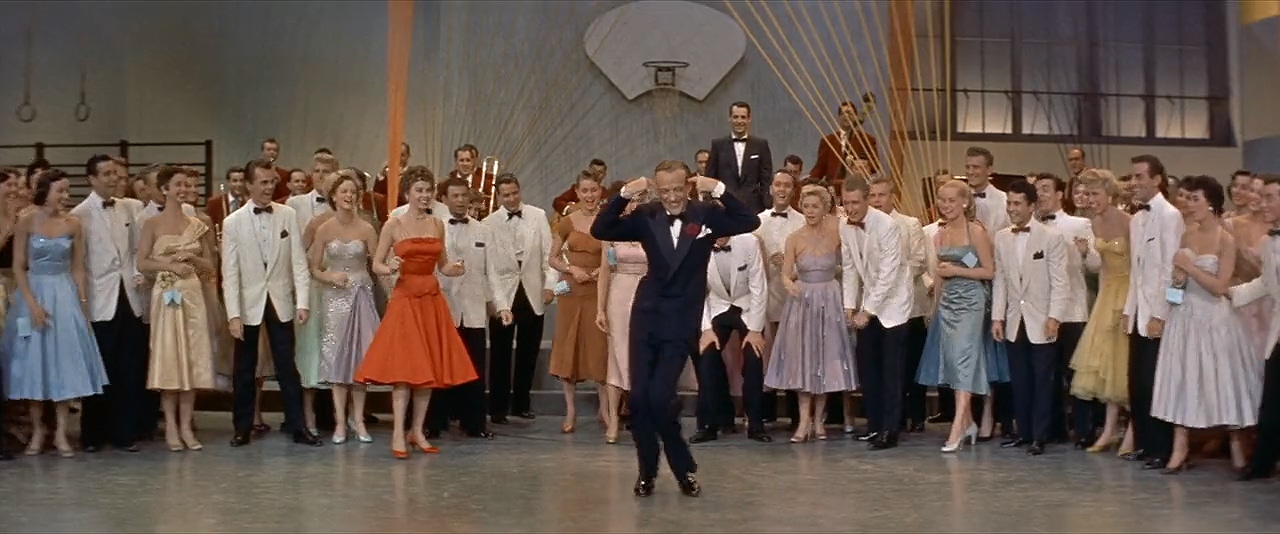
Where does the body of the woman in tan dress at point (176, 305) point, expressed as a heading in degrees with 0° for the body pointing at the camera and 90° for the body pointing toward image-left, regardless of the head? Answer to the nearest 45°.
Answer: approximately 0°

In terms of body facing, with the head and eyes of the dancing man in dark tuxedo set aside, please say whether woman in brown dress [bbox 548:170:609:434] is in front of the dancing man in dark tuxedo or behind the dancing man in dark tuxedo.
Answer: behind

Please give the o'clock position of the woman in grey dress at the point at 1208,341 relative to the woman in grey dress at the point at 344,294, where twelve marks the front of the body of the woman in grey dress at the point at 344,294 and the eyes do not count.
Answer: the woman in grey dress at the point at 1208,341 is roughly at 10 o'clock from the woman in grey dress at the point at 344,294.

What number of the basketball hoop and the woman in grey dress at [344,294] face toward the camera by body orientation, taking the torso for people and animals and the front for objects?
2

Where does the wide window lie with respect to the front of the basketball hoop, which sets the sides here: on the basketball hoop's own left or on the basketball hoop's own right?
on the basketball hoop's own left

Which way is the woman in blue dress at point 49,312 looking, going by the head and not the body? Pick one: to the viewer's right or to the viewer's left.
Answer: to the viewer's right

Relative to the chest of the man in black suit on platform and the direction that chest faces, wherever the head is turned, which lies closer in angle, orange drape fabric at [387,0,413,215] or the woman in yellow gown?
the woman in yellow gown

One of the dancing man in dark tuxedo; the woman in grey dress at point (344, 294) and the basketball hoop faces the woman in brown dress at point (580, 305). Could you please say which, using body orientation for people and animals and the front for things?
the basketball hoop

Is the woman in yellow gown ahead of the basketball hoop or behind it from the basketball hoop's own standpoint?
ahead

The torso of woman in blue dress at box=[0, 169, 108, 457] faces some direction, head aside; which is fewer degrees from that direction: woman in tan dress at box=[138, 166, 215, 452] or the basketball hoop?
the woman in tan dress
